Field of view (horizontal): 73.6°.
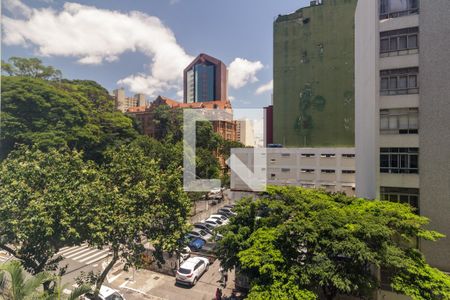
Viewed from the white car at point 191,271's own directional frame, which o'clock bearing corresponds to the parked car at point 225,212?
The parked car is roughly at 11 o'clock from the white car.

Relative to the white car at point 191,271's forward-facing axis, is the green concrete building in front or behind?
in front

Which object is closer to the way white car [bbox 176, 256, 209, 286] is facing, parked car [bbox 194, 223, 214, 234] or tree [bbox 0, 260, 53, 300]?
the parked car

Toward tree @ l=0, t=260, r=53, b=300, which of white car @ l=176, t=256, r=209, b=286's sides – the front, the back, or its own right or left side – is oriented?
back

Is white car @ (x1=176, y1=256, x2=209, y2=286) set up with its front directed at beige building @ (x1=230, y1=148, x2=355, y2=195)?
yes

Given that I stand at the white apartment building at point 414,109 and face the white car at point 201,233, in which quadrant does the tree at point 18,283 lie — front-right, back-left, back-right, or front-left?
front-left

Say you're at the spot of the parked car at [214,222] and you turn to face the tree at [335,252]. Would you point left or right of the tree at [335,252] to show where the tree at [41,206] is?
right

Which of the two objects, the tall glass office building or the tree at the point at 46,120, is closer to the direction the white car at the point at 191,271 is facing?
the tall glass office building

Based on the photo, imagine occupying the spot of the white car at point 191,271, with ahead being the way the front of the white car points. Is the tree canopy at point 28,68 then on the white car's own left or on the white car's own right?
on the white car's own left

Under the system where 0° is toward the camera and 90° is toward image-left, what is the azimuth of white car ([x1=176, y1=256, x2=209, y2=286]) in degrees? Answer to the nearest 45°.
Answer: approximately 225°
